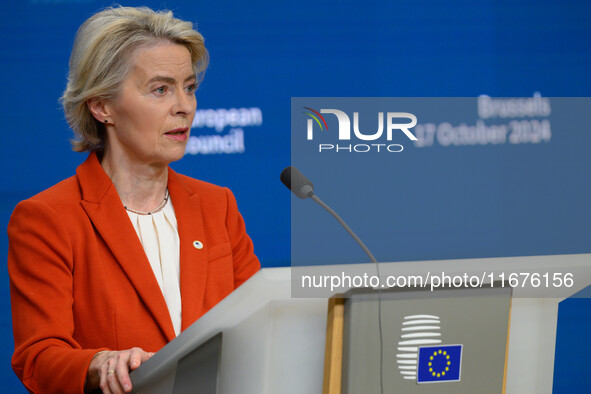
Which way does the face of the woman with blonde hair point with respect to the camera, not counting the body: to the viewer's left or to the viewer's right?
to the viewer's right

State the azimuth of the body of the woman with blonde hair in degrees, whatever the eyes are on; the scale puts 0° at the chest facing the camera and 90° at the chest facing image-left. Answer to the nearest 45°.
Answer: approximately 315°

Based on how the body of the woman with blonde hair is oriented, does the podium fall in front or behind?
in front
